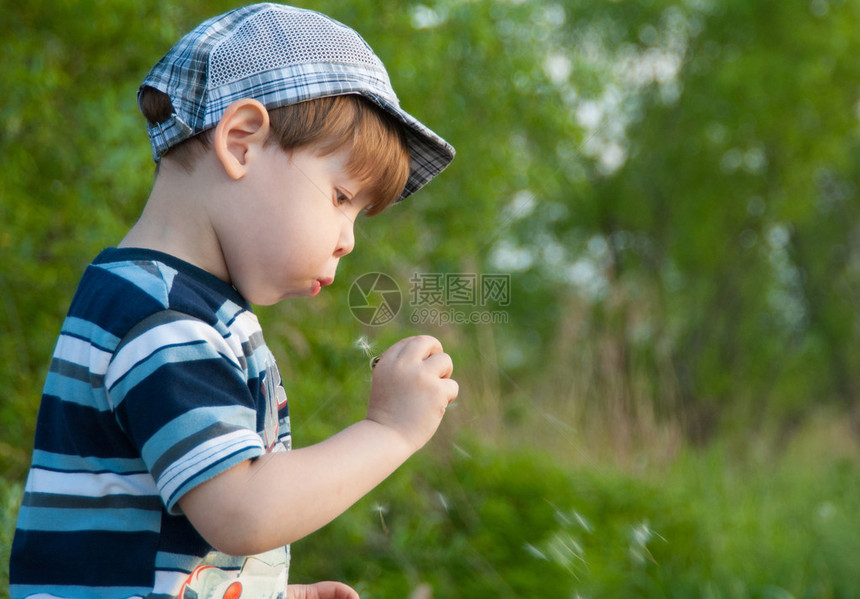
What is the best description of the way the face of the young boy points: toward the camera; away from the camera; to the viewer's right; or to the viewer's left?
to the viewer's right

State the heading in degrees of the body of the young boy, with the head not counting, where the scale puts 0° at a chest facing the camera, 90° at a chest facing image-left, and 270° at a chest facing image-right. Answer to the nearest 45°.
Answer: approximately 270°
